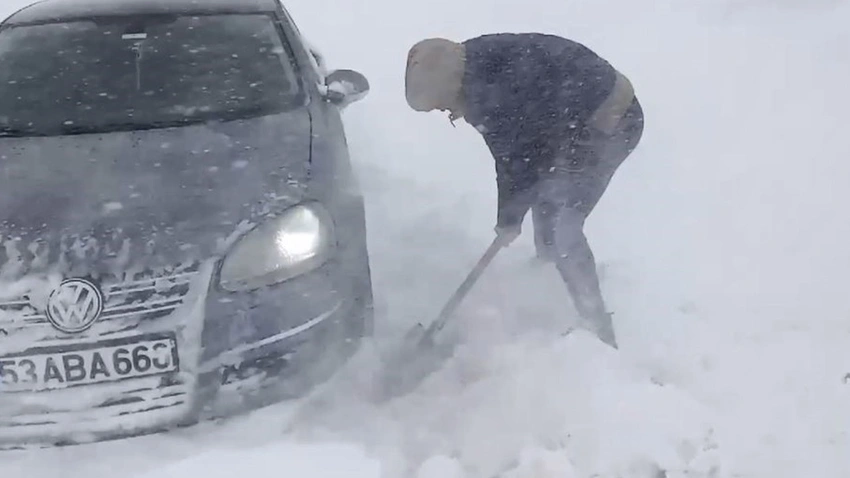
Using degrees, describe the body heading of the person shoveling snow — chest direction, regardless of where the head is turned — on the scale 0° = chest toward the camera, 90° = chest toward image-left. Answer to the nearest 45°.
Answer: approximately 90°

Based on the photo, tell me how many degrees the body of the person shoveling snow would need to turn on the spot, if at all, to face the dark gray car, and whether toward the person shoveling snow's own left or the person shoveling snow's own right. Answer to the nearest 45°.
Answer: approximately 45° to the person shoveling snow's own left
